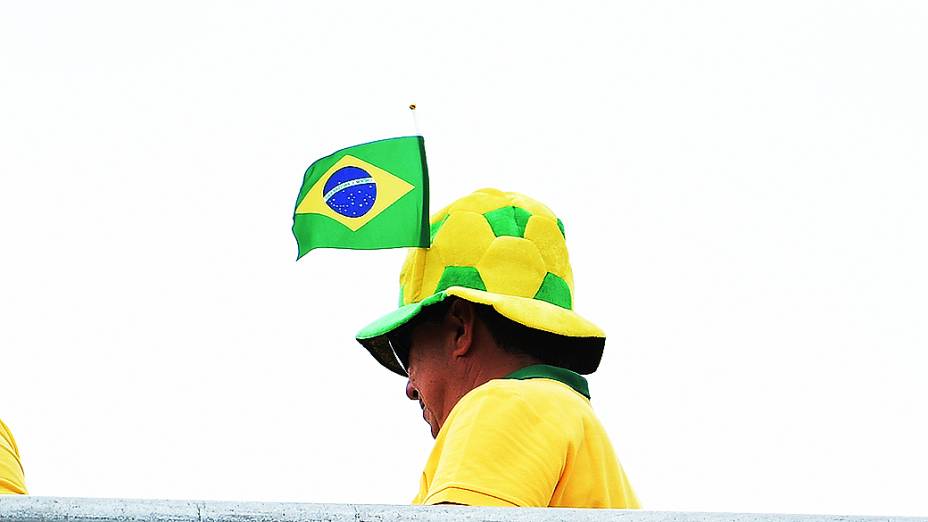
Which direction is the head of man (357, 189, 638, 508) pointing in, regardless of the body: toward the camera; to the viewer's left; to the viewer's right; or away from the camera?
to the viewer's left

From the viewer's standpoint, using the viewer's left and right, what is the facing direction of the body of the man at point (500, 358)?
facing away from the viewer and to the left of the viewer
